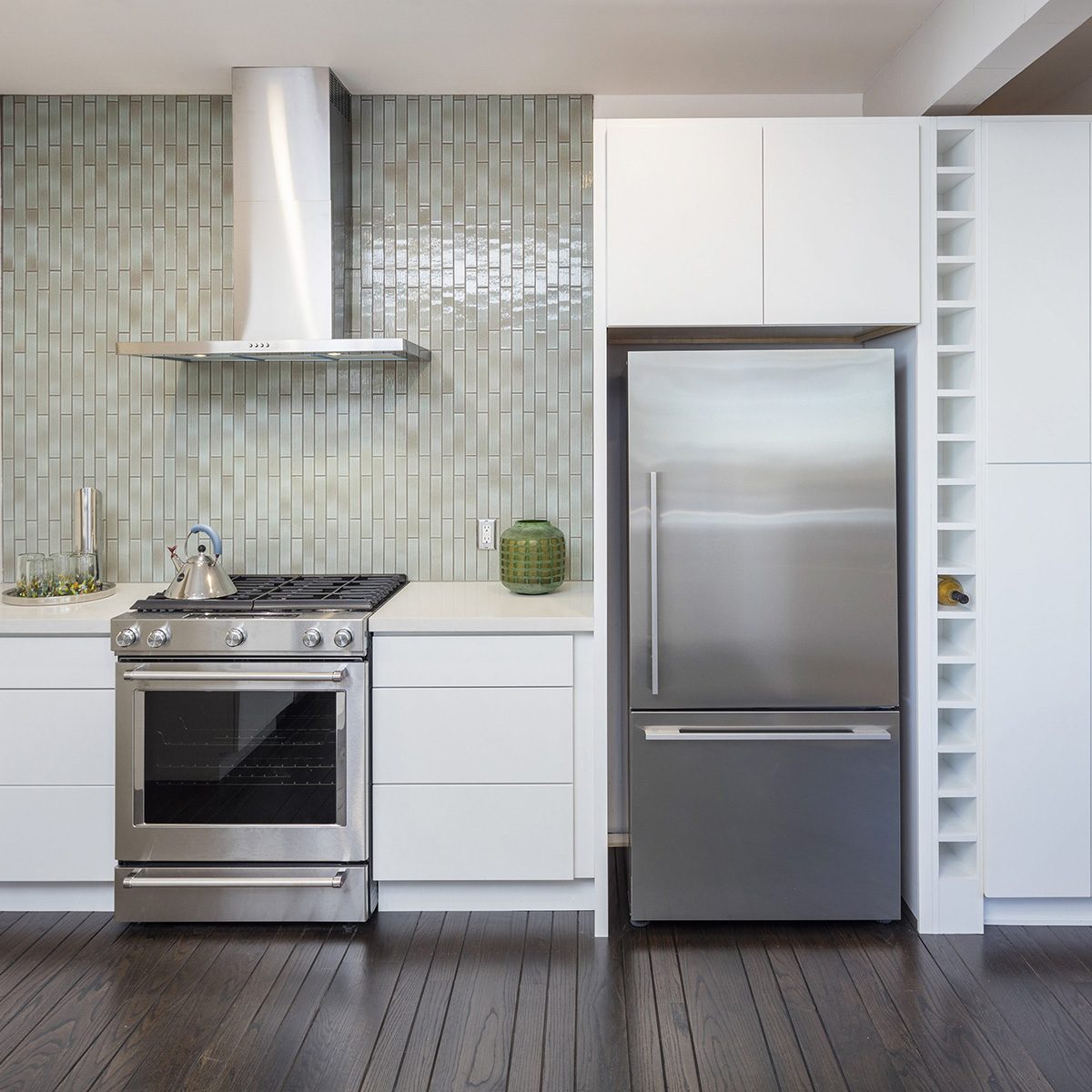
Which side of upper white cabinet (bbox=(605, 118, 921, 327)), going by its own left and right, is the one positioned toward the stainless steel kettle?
right

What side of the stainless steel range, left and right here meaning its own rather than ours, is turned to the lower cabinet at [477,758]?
left

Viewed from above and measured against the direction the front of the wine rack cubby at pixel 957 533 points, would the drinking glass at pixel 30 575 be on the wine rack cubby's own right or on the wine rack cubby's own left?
on the wine rack cubby's own right

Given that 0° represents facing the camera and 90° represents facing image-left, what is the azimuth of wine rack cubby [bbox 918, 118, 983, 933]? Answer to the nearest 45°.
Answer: approximately 0°

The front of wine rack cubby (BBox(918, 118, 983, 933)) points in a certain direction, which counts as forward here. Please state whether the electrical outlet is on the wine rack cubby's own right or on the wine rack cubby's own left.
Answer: on the wine rack cubby's own right

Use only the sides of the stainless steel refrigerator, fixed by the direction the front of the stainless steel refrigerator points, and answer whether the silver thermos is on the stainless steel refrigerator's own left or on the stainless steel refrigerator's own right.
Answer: on the stainless steel refrigerator's own right

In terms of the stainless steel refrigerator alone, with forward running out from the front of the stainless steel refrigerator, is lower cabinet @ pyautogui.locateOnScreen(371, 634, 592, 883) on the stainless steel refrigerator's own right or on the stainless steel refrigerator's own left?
on the stainless steel refrigerator's own right

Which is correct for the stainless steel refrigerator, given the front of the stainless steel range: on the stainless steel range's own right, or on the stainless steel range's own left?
on the stainless steel range's own left
